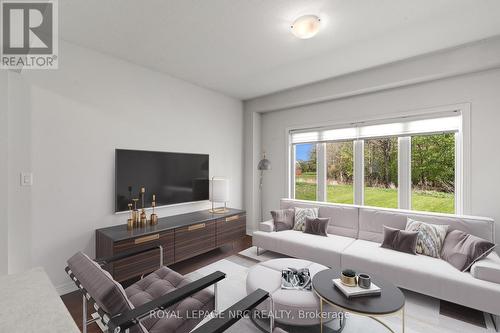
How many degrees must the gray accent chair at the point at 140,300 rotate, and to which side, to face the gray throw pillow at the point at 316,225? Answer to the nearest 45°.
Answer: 0° — it already faces it

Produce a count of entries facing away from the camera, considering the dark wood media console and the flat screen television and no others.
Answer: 0

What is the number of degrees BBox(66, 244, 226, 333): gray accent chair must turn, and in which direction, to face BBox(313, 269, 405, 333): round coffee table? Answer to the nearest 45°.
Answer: approximately 45° to its right

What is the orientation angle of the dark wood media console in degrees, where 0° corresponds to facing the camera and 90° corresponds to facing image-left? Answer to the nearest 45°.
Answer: approximately 315°

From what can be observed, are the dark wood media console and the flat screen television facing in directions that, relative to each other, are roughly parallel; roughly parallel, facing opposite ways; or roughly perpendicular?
roughly parallel

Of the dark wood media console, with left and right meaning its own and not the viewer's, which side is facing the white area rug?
front

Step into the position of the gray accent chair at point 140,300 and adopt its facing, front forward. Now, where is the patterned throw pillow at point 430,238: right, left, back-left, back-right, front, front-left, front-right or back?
front-right

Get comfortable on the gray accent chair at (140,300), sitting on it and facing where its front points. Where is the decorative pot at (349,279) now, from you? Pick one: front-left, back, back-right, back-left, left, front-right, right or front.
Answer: front-right

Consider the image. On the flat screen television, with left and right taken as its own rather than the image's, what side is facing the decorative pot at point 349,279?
front

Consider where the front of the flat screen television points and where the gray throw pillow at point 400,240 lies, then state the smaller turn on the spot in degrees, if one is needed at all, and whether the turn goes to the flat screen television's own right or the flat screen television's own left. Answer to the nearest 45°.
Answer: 0° — it already faces it

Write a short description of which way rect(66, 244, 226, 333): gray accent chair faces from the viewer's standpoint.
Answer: facing away from the viewer and to the right of the viewer

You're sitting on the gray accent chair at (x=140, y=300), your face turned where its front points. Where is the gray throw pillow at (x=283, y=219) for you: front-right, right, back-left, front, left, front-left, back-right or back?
front
